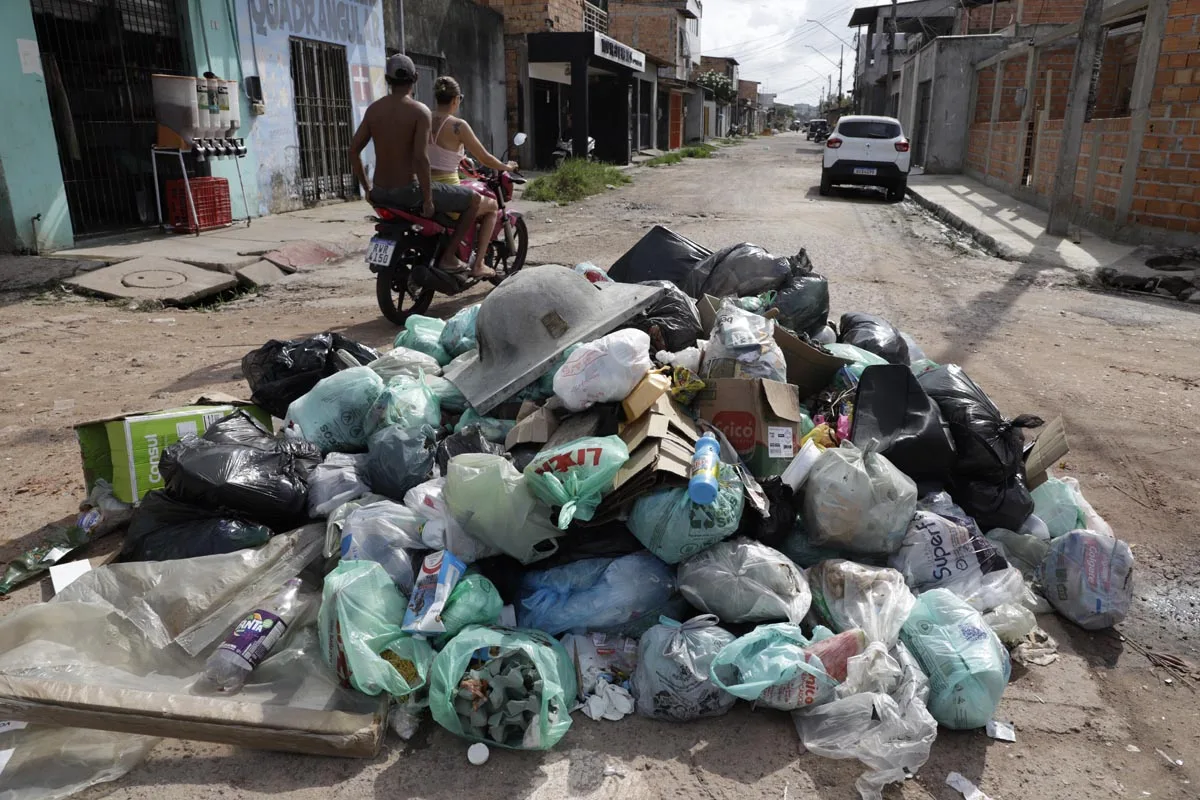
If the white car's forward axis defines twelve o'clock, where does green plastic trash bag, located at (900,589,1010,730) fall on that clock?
The green plastic trash bag is roughly at 6 o'clock from the white car.

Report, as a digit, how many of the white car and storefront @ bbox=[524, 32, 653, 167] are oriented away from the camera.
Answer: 1

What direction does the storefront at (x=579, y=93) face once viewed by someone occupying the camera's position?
facing the viewer and to the right of the viewer

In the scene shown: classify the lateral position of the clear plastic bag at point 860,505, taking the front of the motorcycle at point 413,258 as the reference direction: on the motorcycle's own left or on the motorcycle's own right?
on the motorcycle's own right

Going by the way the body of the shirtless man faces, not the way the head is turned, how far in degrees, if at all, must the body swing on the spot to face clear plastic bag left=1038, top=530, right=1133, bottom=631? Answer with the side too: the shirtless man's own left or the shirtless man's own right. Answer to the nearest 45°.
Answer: approximately 90° to the shirtless man's own right

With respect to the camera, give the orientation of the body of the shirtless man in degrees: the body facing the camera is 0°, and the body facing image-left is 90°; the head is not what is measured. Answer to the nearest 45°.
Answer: approximately 225°

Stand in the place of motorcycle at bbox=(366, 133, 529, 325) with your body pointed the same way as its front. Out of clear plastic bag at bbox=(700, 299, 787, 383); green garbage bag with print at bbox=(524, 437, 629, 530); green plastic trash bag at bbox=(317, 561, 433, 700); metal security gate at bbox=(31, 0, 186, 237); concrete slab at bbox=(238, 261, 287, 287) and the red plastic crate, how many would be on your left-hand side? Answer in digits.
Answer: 3

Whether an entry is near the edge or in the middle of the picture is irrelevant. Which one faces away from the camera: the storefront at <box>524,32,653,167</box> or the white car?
the white car

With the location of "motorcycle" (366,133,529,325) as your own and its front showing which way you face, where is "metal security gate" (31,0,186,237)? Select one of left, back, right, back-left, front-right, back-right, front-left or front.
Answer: left

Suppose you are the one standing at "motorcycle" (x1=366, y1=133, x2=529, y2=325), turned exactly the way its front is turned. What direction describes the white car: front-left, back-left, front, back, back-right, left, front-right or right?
front

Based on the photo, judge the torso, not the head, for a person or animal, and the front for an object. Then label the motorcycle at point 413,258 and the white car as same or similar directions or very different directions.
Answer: same or similar directions

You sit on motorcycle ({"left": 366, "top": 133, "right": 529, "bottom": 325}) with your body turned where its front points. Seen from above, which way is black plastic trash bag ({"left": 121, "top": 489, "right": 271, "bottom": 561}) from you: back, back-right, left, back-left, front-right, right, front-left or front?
back-right

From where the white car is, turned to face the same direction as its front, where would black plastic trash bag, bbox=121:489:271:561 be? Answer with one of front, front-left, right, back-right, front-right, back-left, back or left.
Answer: back

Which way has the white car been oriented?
away from the camera

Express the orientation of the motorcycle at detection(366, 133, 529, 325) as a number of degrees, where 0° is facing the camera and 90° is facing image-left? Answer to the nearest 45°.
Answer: approximately 225°

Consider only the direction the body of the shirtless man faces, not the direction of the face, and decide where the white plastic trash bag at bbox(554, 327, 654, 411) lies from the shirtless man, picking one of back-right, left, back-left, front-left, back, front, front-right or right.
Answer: back-right

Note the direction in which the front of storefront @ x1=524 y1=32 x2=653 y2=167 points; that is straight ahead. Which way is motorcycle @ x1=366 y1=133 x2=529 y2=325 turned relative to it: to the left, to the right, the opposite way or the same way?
to the left

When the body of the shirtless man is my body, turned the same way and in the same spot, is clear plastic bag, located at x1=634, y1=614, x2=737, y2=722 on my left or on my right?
on my right
